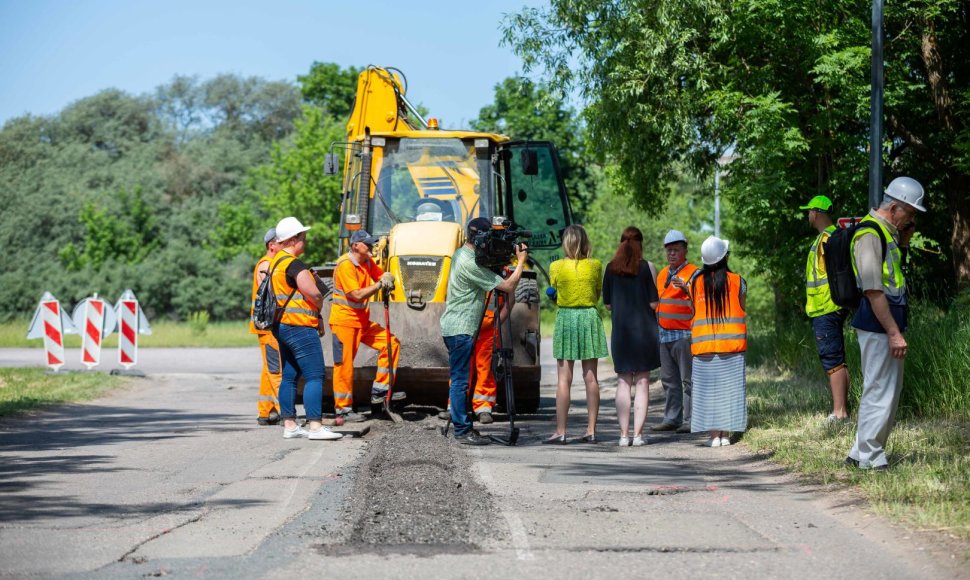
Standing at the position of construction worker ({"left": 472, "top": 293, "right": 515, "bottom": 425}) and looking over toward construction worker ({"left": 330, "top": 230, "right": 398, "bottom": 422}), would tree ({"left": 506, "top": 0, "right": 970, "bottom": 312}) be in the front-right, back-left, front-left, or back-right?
back-right

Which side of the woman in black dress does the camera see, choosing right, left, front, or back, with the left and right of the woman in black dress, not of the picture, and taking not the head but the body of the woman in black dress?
back

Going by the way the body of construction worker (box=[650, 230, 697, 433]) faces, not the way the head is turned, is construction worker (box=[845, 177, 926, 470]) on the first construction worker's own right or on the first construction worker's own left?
on the first construction worker's own left

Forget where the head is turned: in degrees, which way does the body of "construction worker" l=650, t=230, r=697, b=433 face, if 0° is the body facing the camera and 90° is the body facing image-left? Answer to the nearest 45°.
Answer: approximately 45°

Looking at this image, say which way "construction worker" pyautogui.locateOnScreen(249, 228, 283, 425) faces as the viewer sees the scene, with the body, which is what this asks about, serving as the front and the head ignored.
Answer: to the viewer's right

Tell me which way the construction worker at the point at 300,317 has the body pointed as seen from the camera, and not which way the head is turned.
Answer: to the viewer's right

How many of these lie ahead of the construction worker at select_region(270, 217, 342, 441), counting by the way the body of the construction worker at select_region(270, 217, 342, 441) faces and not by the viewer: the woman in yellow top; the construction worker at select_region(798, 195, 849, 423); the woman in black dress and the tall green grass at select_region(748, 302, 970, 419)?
4

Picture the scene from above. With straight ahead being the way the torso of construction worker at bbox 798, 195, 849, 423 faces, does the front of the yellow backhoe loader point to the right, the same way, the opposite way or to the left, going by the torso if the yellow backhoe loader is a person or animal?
to the left

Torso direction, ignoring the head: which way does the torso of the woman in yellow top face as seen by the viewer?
away from the camera

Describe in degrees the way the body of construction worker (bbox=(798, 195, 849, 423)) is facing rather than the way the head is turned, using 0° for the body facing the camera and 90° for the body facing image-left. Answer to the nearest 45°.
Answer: approximately 90°

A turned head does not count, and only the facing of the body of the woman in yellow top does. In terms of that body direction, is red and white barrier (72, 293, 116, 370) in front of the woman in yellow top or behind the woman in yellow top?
in front

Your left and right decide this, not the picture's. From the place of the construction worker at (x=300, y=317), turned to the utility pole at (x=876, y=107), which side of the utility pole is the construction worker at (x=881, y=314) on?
right

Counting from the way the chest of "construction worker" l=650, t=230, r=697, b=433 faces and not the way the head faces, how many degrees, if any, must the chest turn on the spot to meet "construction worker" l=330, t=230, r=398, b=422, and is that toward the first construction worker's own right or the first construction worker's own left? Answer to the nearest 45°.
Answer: approximately 45° to the first construction worker's own right
